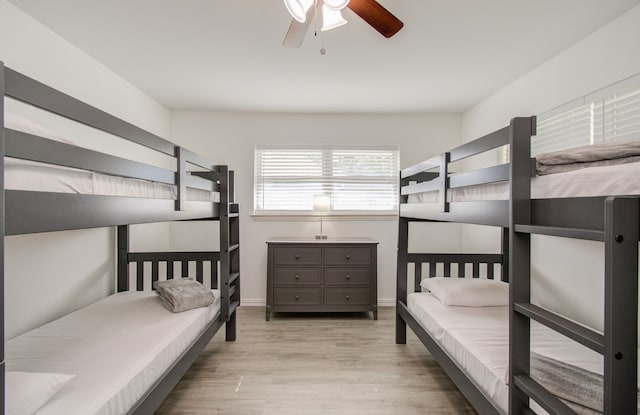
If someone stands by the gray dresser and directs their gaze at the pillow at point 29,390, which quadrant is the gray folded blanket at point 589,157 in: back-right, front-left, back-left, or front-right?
front-left

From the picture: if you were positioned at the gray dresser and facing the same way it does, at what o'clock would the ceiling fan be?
The ceiling fan is roughly at 12 o'clock from the gray dresser.

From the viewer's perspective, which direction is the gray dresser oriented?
toward the camera

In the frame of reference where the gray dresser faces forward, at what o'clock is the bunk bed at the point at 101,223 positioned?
The bunk bed is roughly at 1 o'clock from the gray dresser.

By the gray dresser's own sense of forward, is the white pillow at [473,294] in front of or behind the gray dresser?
in front

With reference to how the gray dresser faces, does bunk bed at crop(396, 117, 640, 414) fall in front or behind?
in front

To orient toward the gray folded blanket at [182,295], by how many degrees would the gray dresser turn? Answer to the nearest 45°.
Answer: approximately 45° to its right

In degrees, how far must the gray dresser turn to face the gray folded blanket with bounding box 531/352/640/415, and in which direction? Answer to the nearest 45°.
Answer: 0° — it already faces it
